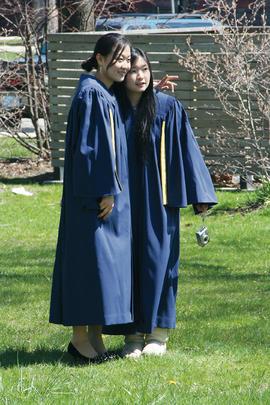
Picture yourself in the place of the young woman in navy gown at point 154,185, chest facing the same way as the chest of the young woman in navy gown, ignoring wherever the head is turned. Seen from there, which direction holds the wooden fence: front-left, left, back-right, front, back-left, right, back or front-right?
back-right

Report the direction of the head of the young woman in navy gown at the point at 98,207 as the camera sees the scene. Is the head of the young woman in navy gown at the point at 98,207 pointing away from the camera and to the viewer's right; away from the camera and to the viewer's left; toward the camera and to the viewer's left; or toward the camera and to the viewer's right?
toward the camera and to the viewer's right

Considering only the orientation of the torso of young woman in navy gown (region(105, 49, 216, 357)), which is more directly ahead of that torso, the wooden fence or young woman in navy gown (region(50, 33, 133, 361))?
the young woman in navy gown

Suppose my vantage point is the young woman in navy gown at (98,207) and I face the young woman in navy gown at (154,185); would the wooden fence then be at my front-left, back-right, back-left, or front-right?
front-left

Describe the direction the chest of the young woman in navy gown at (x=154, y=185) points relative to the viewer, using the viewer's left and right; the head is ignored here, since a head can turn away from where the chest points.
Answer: facing the viewer and to the left of the viewer
